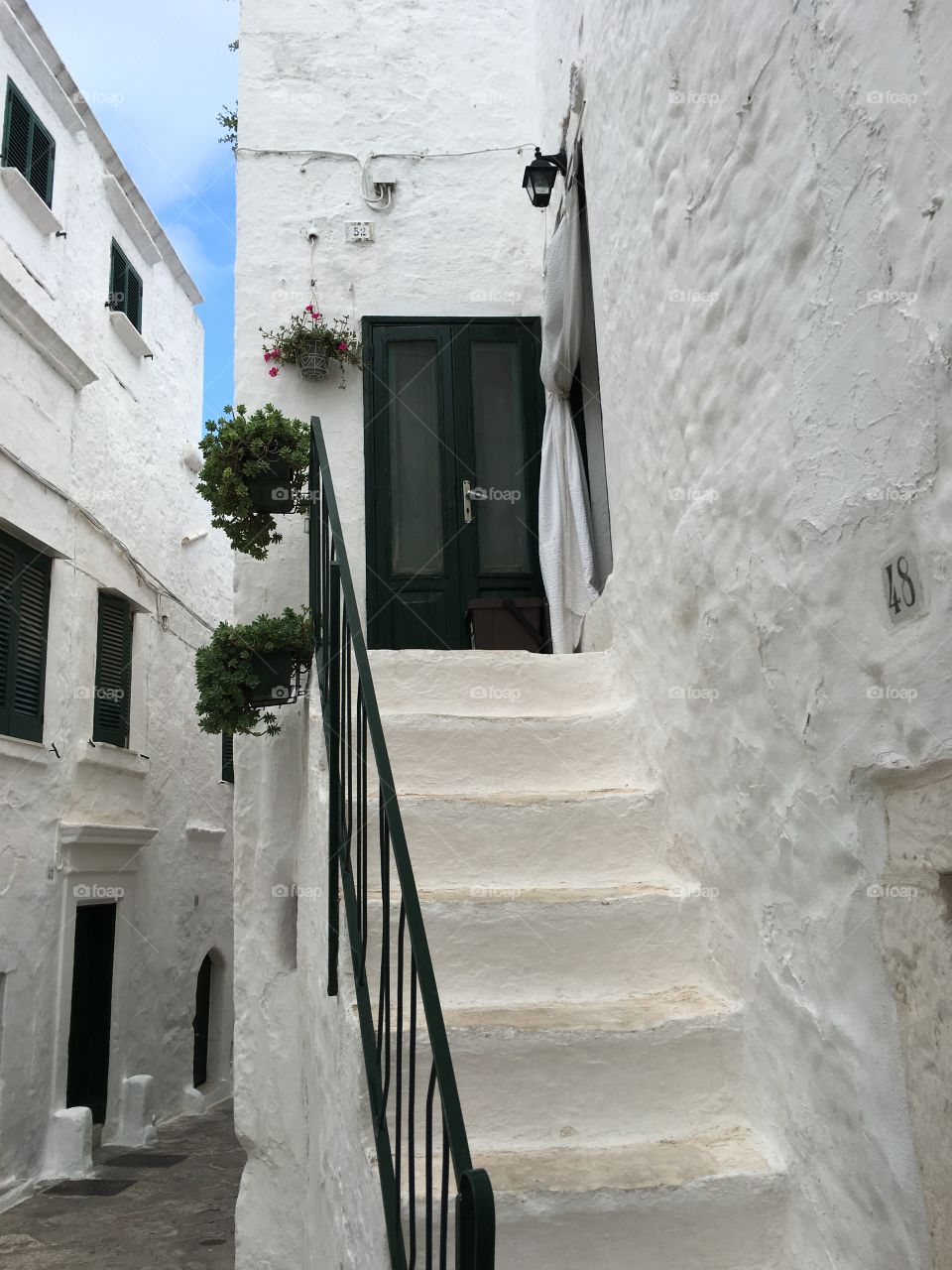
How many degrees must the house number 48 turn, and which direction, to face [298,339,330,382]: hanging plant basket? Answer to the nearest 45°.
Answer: approximately 90° to its right

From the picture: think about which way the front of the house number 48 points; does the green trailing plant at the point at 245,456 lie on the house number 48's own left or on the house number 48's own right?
on the house number 48's own right

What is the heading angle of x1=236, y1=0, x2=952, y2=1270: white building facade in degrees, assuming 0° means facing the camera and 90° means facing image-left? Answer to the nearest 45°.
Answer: approximately 0°

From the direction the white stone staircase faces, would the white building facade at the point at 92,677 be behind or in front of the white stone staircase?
behind

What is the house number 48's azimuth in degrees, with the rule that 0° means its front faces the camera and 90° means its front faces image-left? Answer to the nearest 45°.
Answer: approximately 45°

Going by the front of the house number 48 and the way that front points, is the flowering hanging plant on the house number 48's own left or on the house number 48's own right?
on the house number 48's own right
